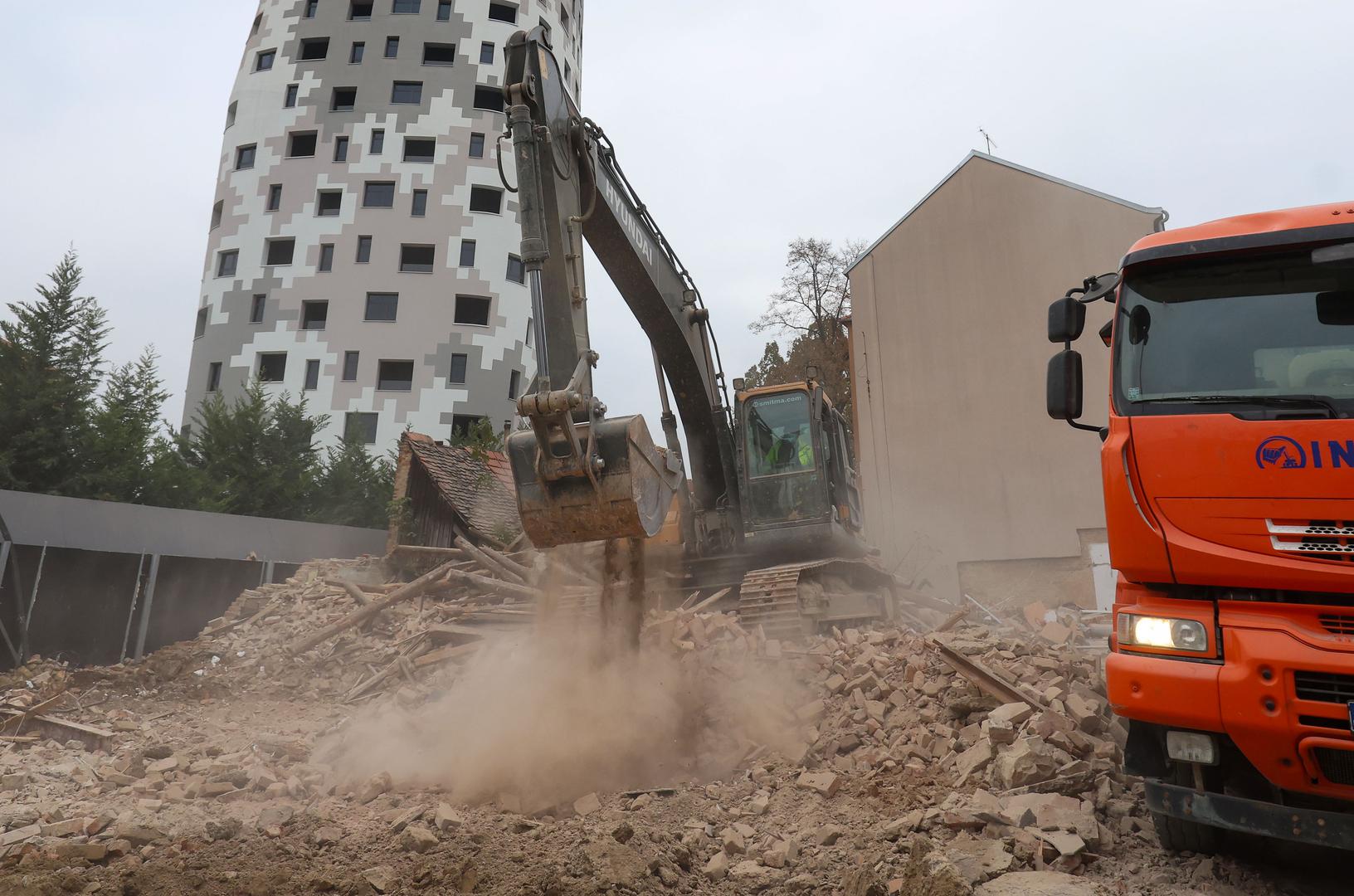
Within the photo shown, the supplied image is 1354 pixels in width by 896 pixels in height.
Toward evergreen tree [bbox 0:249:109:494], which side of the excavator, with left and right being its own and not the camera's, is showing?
right

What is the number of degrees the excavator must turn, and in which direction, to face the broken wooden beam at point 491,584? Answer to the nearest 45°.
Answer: approximately 90° to its right

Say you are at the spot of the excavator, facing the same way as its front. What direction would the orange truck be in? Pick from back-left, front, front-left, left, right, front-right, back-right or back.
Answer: left

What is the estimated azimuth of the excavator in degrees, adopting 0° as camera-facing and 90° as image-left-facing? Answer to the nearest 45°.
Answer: approximately 45°

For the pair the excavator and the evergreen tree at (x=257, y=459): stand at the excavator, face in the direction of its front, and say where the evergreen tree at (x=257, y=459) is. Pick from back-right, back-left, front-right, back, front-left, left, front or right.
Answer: right

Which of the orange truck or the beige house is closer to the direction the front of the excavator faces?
the orange truck

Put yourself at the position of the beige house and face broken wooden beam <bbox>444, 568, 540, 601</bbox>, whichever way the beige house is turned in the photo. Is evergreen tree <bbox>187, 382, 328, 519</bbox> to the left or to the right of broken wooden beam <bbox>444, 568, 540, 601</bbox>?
right

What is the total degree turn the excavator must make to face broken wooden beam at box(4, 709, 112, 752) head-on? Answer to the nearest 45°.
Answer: approximately 45° to its right

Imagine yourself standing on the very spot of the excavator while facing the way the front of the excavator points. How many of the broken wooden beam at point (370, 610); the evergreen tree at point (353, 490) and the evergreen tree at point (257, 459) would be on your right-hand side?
3

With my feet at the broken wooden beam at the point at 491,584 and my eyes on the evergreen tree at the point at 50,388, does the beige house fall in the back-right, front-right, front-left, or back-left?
back-right
